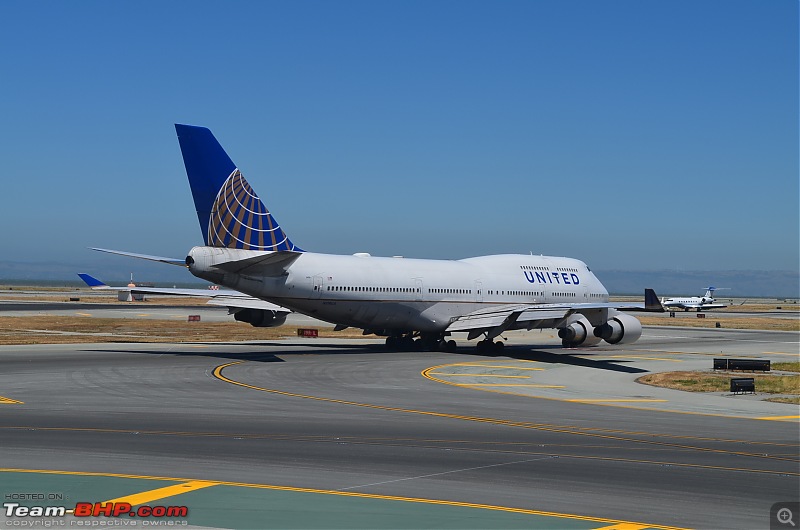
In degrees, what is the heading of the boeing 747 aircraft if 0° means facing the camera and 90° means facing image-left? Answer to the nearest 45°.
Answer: approximately 225°
